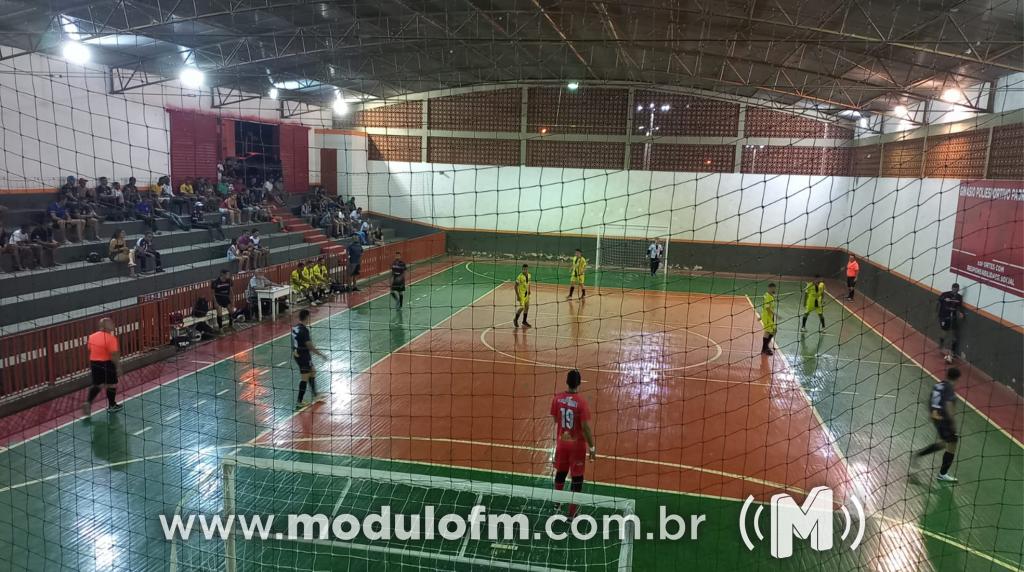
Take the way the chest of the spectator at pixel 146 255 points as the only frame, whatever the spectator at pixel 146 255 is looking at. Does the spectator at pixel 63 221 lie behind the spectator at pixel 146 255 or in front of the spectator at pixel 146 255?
behind

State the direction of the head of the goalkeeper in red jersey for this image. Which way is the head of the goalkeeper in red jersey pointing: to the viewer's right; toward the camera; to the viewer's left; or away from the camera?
away from the camera

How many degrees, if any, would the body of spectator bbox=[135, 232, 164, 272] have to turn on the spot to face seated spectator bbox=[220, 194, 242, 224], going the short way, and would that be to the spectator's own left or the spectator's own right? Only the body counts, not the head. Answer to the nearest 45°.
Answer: approximately 90° to the spectator's own left

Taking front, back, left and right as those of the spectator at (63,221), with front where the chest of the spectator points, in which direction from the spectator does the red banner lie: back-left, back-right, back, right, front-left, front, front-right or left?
front

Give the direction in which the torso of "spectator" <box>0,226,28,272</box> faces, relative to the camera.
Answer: to the viewer's right

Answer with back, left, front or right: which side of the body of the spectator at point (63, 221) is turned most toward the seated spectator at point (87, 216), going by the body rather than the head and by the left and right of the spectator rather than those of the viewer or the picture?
left

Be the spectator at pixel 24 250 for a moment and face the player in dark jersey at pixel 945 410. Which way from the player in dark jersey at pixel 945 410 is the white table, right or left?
left

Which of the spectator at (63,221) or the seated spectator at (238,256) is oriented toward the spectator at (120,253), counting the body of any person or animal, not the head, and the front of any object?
the spectator at (63,221)

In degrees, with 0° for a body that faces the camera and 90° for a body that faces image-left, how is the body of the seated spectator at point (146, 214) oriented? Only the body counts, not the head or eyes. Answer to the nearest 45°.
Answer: approximately 270°

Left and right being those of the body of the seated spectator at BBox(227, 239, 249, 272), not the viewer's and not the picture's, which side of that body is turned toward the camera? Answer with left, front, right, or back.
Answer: right

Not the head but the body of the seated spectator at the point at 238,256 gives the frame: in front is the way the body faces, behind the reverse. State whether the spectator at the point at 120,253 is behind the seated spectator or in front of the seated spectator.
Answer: behind

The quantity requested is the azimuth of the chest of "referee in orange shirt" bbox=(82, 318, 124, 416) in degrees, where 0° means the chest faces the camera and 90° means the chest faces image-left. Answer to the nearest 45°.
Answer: approximately 225°
